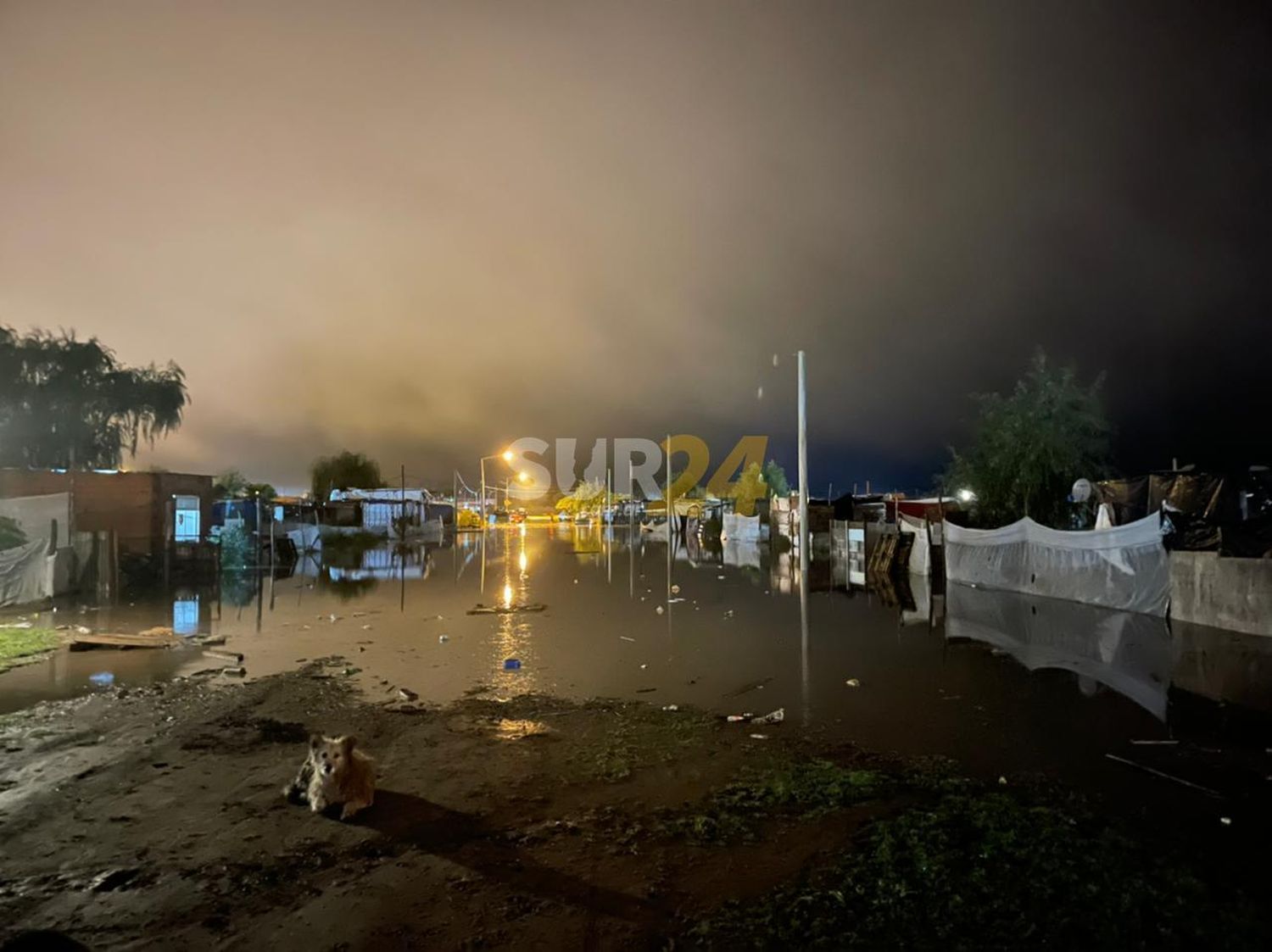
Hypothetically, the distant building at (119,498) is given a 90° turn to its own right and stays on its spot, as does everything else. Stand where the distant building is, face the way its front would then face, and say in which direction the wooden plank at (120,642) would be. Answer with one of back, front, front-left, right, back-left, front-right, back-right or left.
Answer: front-left

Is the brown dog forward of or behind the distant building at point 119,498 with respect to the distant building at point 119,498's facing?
forward

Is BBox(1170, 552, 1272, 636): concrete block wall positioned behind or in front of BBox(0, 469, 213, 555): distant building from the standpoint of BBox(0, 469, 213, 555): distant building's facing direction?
in front

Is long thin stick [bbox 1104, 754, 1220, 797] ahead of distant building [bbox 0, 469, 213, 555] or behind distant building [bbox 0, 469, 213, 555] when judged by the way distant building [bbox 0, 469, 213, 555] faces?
ahead

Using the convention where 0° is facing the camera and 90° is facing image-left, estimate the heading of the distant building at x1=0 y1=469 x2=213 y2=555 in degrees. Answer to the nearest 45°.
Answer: approximately 315°

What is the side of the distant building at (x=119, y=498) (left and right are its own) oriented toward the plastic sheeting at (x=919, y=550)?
front

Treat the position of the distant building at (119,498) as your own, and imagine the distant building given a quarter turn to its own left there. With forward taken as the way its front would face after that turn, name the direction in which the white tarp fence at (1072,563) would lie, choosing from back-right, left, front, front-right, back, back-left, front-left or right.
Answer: right

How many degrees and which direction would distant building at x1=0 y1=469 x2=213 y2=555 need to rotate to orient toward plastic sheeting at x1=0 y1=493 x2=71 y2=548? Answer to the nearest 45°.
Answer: approximately 45° to its right

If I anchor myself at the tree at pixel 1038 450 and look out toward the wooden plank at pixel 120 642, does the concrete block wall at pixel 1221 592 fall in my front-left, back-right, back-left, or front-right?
front-left

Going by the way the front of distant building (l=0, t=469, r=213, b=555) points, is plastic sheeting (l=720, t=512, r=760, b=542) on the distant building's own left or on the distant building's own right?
on the distant building's own left

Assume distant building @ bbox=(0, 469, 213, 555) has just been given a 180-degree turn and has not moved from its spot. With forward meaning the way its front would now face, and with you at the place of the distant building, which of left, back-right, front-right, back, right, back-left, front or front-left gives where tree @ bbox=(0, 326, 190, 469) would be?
front-right
